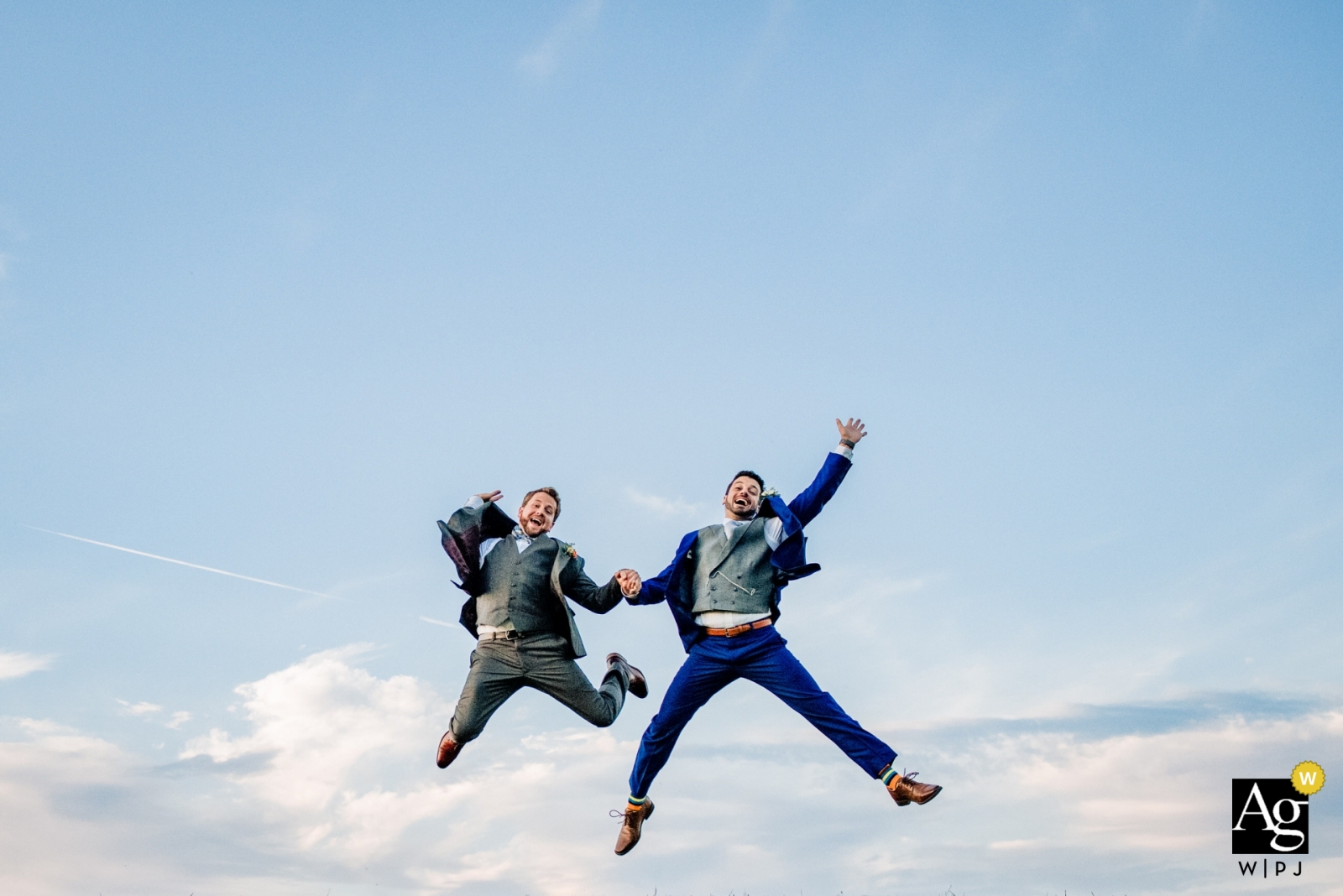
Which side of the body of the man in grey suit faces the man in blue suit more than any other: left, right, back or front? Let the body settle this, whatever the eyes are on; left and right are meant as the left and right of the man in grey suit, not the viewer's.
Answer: left

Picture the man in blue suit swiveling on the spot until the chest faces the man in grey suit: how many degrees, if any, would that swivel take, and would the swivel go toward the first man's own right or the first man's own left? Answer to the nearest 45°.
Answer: approximately 90° to the first man's own right

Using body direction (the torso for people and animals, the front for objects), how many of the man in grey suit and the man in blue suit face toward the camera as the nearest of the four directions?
2

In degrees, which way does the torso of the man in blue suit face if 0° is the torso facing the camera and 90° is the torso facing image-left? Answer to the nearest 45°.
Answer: approximately 0°
